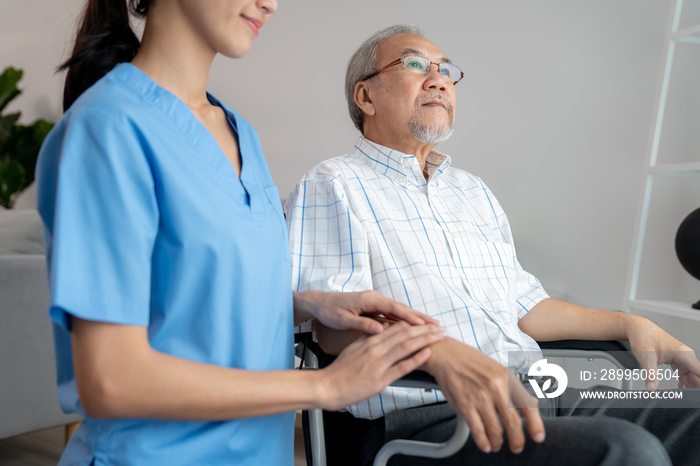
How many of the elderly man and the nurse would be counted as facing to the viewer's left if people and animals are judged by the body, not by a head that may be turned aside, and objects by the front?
0

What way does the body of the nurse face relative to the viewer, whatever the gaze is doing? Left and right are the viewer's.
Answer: facing the viewer and to the right of the viewer

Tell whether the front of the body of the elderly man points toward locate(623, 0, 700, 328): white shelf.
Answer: no

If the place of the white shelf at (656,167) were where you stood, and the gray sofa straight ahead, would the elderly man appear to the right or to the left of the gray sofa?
left

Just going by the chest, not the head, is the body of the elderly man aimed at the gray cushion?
no

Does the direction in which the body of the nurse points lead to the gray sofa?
no

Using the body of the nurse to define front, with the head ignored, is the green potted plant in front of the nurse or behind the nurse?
behind

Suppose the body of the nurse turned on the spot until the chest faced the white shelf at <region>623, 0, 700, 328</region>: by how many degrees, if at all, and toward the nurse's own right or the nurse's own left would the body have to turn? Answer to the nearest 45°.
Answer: approximately 90° to the nurse's own left

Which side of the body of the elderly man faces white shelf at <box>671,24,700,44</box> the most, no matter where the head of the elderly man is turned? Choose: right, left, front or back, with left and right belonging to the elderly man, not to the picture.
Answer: left

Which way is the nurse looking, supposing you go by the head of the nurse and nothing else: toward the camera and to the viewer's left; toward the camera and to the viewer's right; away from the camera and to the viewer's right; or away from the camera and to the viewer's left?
toward the camera and to the viewer's right
